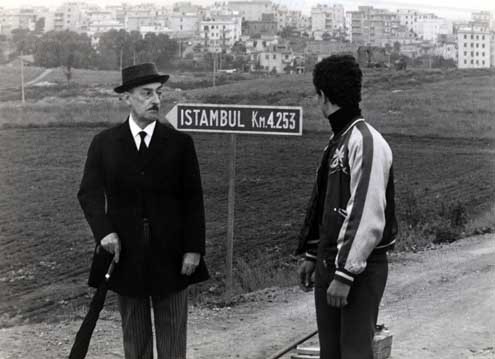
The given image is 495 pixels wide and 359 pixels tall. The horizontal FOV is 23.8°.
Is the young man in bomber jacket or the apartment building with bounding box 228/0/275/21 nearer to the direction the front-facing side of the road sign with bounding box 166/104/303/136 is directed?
the young man in bomber jacket

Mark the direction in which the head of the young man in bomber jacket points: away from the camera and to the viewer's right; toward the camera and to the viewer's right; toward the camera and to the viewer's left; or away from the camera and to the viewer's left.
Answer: away from the camera and to the viewer's left

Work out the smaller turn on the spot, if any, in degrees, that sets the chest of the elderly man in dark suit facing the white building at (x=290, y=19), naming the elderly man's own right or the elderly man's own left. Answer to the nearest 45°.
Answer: approximately 180°

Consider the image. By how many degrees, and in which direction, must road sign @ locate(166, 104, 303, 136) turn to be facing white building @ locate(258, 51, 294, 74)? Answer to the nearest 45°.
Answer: approximately 180°

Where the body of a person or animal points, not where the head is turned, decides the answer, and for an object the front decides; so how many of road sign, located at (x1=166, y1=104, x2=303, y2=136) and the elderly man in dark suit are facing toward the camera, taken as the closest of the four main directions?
2

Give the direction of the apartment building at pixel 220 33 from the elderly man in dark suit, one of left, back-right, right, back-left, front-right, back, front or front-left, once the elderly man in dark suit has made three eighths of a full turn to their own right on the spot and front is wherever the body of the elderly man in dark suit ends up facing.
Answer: front-right

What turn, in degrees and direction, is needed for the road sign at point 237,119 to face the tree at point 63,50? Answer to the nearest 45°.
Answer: approximately 135° to its right

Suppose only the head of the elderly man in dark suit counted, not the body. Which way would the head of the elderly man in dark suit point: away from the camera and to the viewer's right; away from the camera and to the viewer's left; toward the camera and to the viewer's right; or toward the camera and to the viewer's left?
toward the camera and to the viewer's right

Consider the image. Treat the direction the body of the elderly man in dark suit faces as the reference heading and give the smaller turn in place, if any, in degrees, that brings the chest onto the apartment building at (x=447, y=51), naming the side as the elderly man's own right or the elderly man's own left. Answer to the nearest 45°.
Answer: approximately 135° to the elderly man's own left

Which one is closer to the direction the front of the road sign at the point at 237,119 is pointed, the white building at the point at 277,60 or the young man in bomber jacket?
the young man in bomber jacket

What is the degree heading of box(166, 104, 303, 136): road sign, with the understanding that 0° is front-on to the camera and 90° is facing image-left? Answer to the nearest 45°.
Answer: approximately 0°
